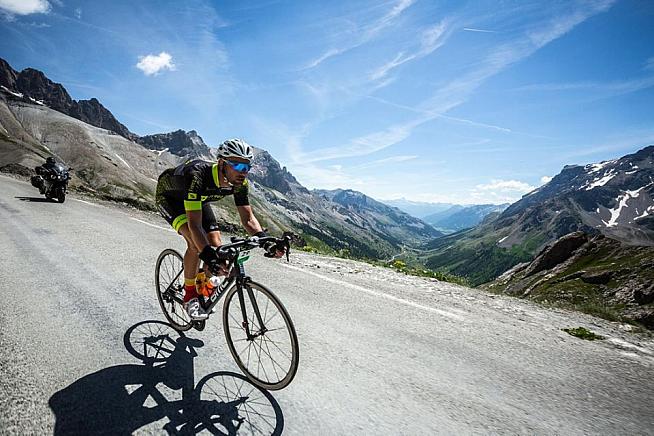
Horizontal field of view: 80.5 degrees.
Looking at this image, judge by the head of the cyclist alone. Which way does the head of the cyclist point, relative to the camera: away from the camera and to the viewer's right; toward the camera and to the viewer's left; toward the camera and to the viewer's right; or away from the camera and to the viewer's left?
toward the camera and to the viewer's right

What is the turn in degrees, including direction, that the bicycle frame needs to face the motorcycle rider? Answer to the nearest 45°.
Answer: approximately 180°

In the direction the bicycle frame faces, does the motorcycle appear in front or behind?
behind

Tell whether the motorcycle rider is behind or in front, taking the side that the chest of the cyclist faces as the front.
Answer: behind

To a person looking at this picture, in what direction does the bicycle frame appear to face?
facing the viewer and to the right of the viewer
